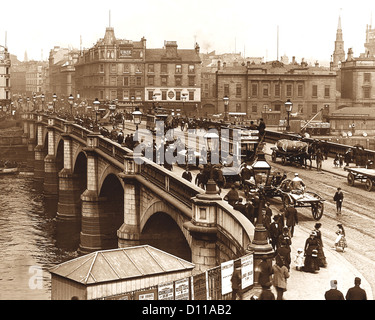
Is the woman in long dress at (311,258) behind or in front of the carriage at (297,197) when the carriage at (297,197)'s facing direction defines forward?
behind

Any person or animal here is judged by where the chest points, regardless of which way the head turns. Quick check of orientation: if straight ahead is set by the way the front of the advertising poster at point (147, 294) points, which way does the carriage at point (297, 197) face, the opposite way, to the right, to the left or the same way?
the opposite way

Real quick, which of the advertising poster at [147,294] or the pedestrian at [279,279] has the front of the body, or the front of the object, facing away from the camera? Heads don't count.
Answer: the pedestrian

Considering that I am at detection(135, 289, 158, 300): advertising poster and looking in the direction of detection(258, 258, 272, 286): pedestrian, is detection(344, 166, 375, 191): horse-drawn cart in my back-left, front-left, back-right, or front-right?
front-left

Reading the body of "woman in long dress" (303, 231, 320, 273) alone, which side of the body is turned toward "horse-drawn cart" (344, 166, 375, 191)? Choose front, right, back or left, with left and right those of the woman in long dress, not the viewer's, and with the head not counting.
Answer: back

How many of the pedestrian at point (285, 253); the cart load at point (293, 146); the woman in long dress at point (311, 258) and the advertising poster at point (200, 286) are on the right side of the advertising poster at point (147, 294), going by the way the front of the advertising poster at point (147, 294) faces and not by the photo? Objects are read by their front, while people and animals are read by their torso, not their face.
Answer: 0

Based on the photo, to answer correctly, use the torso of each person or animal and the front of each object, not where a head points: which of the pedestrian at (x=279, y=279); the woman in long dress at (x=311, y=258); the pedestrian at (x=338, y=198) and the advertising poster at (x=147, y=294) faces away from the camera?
the pedestrian at (x=279, y=279)

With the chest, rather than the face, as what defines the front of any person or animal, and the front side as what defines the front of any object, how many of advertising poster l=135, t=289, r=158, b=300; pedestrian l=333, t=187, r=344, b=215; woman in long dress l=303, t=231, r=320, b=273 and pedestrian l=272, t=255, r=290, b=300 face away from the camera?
1

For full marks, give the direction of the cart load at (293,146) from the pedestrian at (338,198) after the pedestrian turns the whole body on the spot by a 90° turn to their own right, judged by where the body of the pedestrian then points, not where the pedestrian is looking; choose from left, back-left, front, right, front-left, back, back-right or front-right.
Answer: right

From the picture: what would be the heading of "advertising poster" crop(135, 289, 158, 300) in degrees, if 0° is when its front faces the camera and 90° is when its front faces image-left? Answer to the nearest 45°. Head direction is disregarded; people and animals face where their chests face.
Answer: approximately 315°

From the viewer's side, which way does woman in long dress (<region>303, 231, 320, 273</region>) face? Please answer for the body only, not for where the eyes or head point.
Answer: toward the camera

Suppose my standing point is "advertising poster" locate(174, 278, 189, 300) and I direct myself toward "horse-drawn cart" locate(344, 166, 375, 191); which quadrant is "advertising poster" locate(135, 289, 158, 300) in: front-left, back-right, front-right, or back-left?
back-left

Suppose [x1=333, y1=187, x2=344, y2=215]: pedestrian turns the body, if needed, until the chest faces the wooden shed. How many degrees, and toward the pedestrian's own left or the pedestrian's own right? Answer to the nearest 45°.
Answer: approximately 45° to the pedestrian's own right

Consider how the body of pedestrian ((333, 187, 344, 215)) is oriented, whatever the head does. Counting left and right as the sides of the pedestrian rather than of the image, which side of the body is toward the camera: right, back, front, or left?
front
